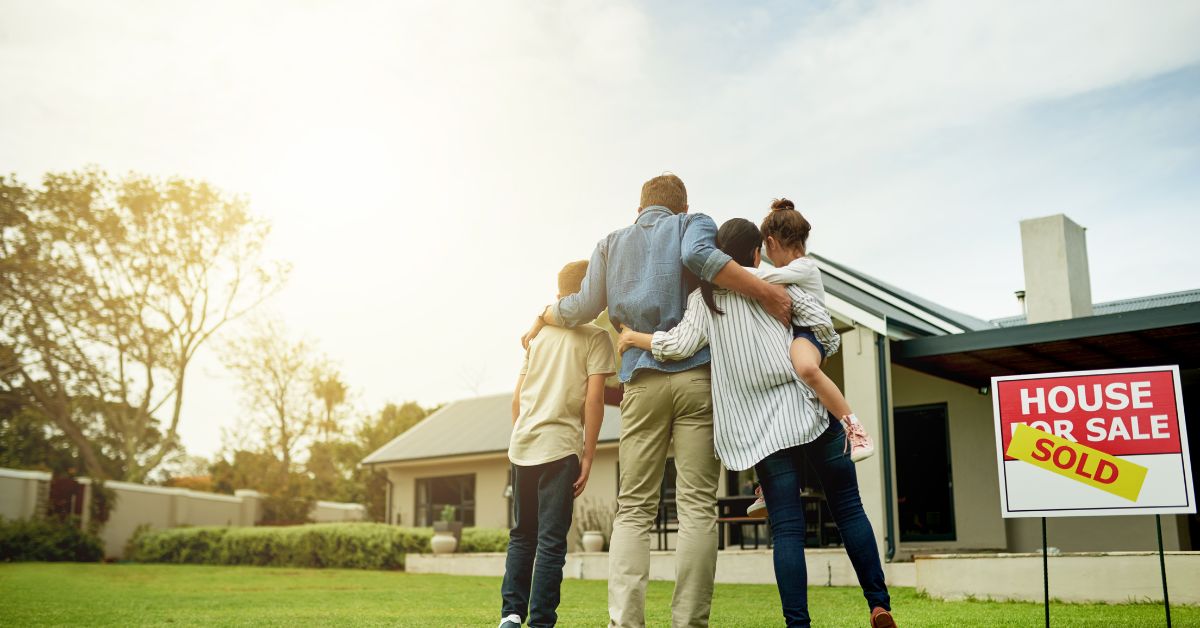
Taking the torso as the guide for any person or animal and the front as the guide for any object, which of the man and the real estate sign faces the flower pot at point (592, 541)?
the man

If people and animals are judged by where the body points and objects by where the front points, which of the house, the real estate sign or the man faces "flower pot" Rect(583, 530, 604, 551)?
the man

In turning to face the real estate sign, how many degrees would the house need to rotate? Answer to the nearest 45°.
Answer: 0° — it already faces it

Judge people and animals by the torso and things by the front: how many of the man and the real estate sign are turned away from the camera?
1

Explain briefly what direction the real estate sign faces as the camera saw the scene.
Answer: facing the viewer

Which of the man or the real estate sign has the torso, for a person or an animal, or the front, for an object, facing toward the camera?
the real estate sign

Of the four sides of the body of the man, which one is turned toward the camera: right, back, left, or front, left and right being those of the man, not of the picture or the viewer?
back

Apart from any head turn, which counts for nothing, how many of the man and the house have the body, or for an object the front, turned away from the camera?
1

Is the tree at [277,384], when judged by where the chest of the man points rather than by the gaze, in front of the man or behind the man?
in front

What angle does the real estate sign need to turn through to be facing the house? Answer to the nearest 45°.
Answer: approximately 180°

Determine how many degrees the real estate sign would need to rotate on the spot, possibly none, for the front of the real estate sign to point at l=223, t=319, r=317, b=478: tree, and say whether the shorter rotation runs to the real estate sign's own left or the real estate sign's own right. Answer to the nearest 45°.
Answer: approximately 135° to the real estate sign's own right

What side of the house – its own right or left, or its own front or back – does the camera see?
front

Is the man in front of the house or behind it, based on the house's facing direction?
in front

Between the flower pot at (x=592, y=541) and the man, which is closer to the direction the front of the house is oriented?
the man

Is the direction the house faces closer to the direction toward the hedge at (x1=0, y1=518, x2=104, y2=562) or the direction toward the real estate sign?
the real estate sign
